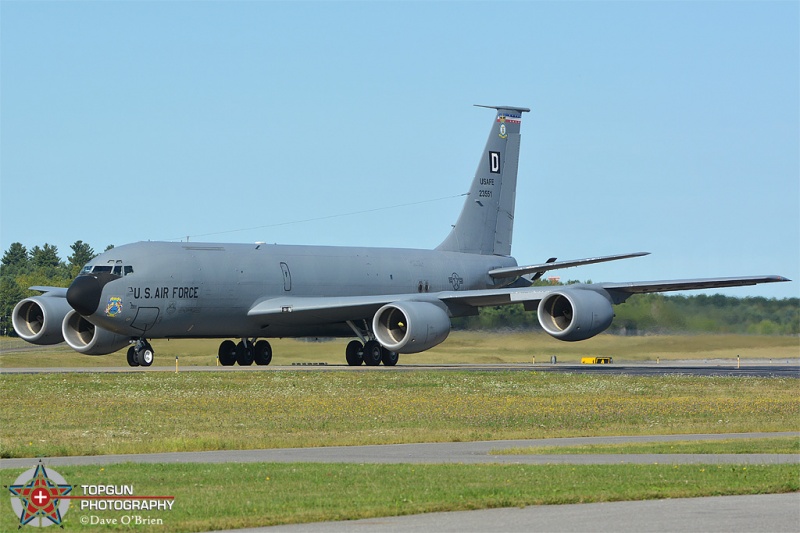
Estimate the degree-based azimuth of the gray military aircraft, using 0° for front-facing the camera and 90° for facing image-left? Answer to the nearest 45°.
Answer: approximately 45°
